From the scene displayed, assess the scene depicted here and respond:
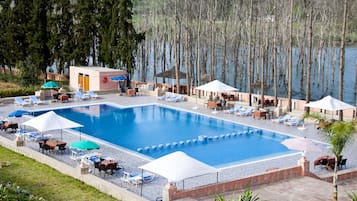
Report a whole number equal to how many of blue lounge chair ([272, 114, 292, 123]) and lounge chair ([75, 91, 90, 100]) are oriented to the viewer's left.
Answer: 1

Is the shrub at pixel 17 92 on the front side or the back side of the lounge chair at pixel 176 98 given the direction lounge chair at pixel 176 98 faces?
on the front side

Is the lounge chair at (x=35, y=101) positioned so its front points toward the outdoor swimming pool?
yes

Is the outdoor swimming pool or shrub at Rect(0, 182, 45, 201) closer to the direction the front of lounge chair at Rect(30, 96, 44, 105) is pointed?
the outdoor swimming pool

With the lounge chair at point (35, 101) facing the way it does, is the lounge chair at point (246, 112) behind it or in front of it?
in front

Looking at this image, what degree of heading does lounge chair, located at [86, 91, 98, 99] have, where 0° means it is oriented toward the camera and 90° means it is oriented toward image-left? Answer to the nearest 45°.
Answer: approximately 315°

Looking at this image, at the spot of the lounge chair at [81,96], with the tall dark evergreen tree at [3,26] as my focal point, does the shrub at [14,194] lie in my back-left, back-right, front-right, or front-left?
back-left

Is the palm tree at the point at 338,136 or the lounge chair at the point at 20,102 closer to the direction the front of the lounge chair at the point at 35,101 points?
the palm tree

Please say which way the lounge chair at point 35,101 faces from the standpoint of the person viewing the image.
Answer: facing the viewer and to the right of the viewer

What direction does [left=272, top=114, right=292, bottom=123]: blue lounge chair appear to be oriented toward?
to the viewer's left

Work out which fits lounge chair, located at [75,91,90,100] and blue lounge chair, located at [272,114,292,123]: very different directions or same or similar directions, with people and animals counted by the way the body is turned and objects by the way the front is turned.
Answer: very different directions

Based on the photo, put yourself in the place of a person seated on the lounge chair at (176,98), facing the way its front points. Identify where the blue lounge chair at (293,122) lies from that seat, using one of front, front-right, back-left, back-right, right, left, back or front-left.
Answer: back-left

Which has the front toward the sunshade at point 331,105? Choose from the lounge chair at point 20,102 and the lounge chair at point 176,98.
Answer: the lounge chair at point 20,102
